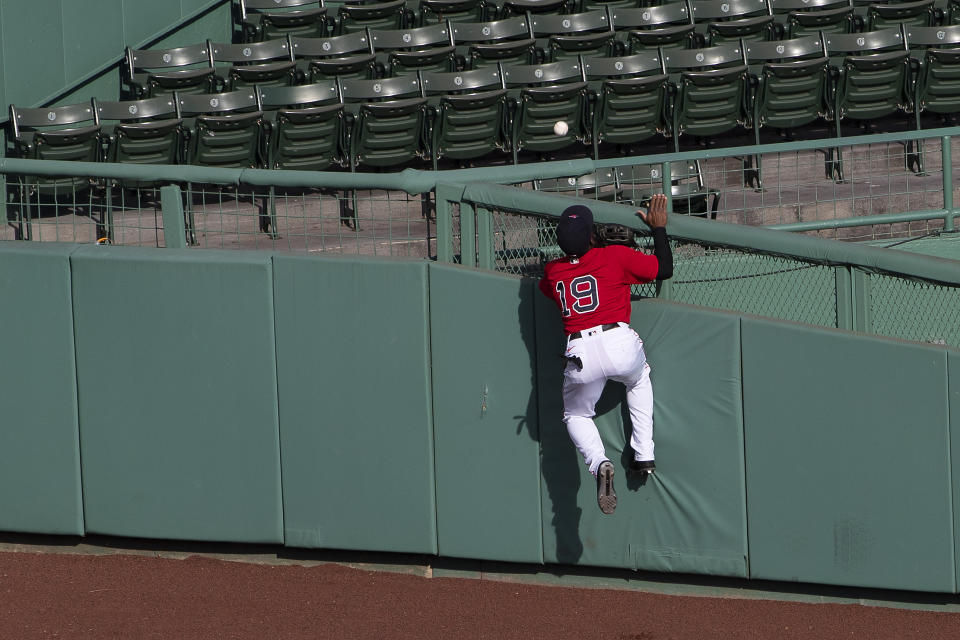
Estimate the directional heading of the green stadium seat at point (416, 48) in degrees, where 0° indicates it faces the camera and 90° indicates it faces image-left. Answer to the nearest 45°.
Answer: approximately 0°

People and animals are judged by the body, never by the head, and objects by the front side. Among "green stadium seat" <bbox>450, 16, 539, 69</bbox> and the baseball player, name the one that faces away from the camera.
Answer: the baseball player

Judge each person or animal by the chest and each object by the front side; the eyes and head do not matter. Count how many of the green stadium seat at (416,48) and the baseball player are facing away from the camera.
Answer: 1

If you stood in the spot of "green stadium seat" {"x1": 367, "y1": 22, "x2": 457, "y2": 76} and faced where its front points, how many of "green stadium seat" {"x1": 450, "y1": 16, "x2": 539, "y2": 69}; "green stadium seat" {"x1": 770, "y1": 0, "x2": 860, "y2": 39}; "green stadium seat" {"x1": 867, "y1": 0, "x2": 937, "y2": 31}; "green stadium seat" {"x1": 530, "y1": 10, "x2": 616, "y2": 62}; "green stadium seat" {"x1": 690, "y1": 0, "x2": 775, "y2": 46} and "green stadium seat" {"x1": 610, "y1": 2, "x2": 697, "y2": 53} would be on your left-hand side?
6

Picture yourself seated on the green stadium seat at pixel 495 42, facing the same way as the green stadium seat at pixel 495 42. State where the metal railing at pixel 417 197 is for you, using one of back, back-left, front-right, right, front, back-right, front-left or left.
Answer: front

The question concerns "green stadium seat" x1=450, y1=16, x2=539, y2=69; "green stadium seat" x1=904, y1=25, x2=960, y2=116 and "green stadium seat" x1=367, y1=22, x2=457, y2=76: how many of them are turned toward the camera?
3

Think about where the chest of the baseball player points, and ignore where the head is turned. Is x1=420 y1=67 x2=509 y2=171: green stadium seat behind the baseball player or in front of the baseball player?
in front

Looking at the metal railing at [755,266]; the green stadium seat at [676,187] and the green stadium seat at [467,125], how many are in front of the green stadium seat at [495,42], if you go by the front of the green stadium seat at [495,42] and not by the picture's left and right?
3

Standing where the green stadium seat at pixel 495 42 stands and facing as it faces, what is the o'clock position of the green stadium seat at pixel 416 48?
the green stadium seat at pixel 416 48 is roughly at 3 o'clock from the green stadium seat at pixel 495 42.

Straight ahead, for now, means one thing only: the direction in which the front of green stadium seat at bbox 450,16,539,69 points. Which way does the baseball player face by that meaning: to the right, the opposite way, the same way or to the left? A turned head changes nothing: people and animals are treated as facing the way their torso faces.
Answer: the opposite way

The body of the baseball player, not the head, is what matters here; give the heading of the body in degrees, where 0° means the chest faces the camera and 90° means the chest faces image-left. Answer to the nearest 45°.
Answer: approximately 180°

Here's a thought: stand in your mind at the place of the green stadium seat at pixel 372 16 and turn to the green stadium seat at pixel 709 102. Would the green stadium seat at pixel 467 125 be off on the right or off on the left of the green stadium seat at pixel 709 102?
right

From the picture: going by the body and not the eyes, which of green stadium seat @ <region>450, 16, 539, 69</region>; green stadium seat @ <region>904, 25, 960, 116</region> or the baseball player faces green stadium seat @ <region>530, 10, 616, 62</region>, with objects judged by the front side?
the baseball player

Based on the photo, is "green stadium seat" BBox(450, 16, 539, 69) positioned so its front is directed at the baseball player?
yes

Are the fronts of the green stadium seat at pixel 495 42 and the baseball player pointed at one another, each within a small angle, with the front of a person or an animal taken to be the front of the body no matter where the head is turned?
yes

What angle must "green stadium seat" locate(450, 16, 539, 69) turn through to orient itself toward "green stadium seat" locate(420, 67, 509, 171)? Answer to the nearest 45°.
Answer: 0° — it already faces it

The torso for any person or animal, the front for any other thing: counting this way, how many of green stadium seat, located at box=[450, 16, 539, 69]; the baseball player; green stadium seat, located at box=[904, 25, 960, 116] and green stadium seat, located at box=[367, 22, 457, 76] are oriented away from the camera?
1
